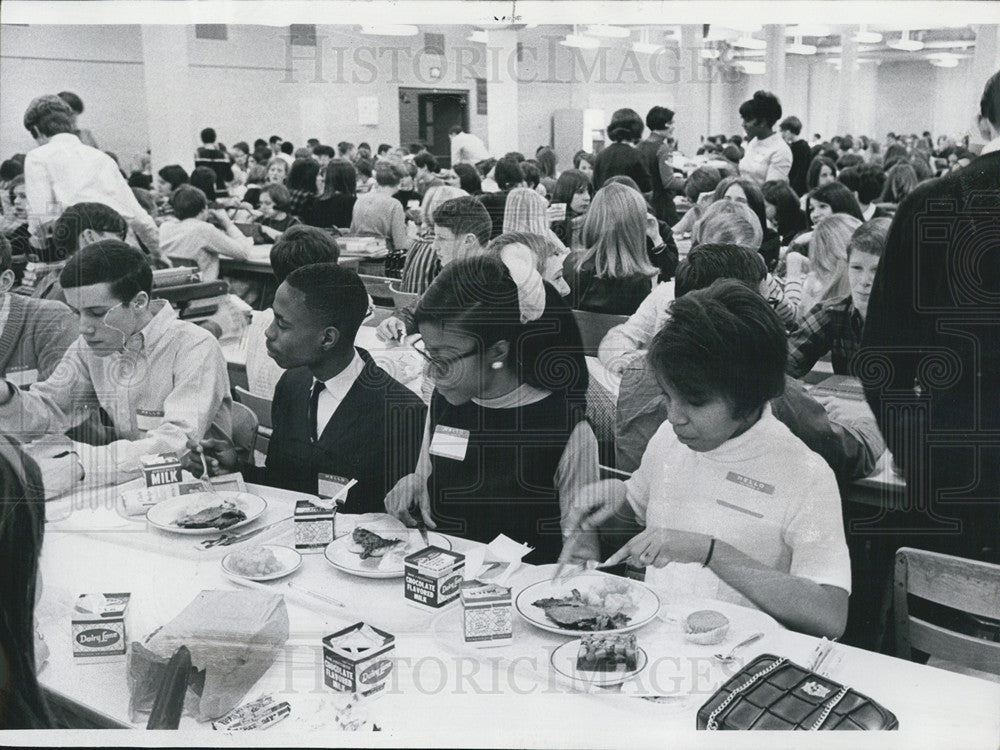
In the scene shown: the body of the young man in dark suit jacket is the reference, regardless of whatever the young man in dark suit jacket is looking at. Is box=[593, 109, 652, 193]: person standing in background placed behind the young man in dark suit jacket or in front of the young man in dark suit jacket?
behind

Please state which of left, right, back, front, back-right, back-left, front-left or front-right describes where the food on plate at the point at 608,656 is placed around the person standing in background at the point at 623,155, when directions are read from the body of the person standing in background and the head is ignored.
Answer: back

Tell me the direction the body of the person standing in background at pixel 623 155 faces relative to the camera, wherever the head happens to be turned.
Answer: away from the camera

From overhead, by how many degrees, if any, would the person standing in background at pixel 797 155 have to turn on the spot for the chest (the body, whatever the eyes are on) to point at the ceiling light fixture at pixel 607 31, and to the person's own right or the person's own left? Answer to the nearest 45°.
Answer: approximately 45° to the person's own right
